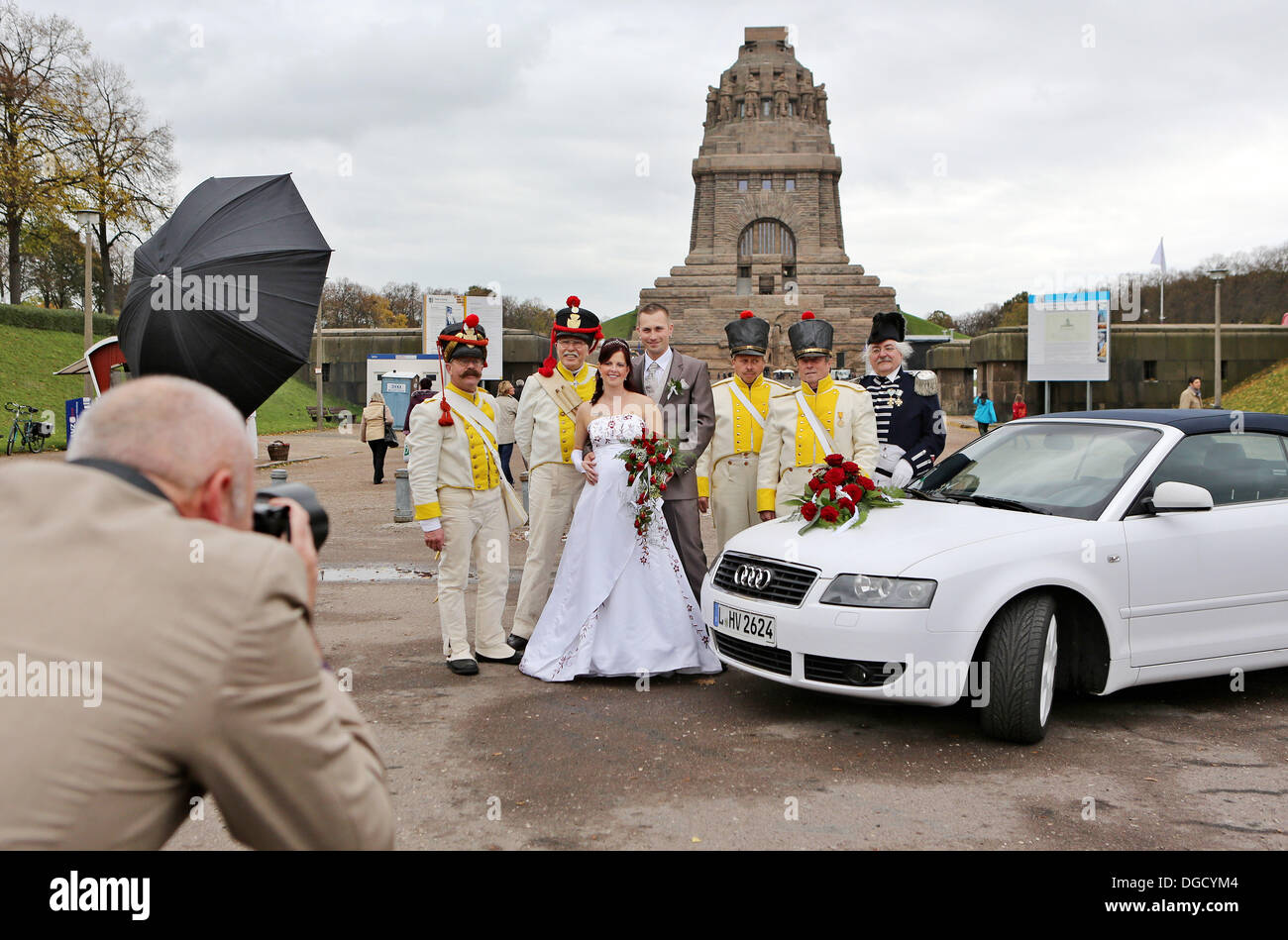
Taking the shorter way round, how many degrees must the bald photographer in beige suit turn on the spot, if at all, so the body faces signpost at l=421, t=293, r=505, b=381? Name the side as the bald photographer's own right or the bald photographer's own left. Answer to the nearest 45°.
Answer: approximately 45° to the bald photographer's own left

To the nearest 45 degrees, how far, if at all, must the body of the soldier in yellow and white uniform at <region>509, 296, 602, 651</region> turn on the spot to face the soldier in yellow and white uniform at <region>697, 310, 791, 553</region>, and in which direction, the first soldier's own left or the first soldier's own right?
approximately 90° to the first soldier's own left

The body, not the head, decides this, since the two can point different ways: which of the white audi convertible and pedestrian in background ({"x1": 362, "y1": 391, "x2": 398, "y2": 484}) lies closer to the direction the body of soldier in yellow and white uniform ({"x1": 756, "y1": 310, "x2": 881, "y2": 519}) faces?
the white audi convertible

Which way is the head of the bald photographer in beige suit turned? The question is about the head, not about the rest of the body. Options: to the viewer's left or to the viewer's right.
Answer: to the viewer's right

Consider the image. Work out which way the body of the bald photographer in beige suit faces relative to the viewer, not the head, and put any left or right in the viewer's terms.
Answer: facing away from the viewer and to the right of the viewer

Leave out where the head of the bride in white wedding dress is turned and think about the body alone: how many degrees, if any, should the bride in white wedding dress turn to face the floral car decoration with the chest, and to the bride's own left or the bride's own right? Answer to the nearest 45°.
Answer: approximately 45° to the bride's own left

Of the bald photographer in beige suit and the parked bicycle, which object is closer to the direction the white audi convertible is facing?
the bald photographer in beige suit

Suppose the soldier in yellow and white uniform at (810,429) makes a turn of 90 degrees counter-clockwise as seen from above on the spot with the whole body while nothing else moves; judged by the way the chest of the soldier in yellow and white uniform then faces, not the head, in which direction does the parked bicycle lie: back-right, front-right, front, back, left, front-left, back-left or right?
back-left

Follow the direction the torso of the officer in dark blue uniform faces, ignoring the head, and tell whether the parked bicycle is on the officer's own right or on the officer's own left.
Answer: on the officer's own right

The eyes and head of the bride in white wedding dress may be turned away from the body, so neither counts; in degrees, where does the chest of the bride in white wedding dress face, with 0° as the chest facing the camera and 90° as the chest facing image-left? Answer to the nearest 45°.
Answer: approximately 0°
